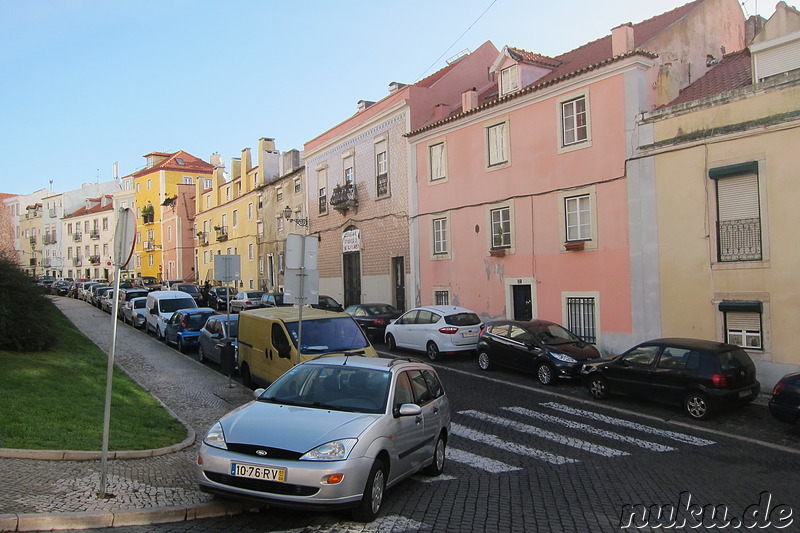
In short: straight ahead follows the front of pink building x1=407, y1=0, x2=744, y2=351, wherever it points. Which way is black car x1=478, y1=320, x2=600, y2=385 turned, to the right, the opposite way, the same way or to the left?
to the left

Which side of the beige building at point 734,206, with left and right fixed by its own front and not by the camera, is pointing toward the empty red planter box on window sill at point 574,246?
right

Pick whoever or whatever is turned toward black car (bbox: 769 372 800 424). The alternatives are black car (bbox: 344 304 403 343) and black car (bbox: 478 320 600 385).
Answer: black car (bbox: 478 320 600 385)

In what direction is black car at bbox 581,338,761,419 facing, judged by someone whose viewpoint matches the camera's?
facing away from the viewer and to the left of the viewer

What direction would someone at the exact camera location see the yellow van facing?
facing the viewer and to the right of the viewer

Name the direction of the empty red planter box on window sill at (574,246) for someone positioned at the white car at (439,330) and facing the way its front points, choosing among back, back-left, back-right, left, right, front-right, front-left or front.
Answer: back-right

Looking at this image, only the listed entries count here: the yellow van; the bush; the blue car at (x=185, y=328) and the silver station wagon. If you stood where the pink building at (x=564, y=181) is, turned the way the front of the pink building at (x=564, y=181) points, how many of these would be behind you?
0

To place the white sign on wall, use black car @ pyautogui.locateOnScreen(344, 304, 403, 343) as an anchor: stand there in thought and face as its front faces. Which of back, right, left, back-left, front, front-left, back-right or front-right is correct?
front-right

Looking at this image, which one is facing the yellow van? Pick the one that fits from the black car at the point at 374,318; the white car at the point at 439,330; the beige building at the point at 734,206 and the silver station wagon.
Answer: the beige building

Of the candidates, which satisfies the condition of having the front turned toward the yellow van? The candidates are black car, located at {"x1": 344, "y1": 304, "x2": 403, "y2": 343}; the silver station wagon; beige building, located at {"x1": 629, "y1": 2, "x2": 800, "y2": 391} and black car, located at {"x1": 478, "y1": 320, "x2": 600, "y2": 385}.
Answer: the beige building

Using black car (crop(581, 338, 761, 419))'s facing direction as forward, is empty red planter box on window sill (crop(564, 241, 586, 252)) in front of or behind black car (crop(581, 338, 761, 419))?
in front

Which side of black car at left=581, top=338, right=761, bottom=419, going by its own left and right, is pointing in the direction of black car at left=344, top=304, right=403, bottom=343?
front

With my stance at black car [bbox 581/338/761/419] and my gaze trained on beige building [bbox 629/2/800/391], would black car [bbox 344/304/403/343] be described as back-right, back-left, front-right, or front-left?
front-left

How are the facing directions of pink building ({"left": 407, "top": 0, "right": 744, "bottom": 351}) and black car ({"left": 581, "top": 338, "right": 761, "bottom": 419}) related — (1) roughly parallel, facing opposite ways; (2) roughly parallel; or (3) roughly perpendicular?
roughly perpendicular

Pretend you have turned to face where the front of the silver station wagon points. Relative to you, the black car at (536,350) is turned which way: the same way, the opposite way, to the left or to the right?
to the left

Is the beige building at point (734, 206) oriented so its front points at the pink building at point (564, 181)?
no

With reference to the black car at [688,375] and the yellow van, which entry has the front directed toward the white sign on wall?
the black car

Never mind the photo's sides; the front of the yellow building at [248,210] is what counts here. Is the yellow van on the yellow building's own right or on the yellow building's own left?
on the yellow building's own left

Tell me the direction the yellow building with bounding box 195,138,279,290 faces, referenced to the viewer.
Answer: facing the viewer and to the left of the viewer

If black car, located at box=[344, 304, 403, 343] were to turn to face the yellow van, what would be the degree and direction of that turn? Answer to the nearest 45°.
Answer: approximately 135° to its left

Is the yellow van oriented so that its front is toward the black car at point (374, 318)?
no
